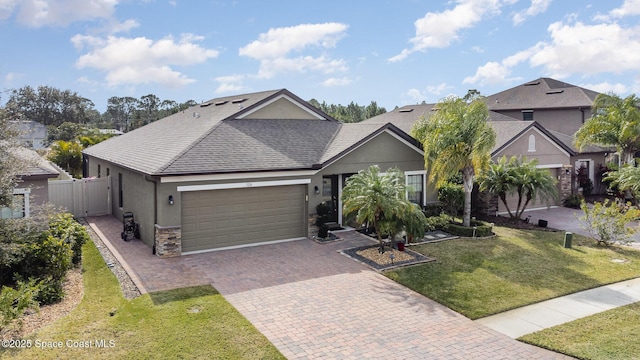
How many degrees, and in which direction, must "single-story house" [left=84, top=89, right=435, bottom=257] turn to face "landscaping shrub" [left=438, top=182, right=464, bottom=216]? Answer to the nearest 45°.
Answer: approximately 45° to its left

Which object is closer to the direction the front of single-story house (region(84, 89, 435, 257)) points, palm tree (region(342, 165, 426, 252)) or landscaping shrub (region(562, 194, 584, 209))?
the palm tree

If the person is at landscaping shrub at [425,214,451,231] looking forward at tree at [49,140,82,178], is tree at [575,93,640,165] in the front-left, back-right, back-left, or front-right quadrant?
back-right

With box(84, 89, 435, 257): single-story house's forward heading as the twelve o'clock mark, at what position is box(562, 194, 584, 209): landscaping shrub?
The landscaping shrub is roughly at 10 o'clock from the single-story house.

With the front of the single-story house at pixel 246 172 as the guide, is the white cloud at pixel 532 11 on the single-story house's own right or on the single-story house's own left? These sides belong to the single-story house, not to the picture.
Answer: on the single-story house's own left

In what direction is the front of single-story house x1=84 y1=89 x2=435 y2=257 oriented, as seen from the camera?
facing the viewer and to the right of the viewer

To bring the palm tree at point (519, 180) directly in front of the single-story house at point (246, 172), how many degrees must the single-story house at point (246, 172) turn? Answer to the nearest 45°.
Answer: approximately 45° to its left

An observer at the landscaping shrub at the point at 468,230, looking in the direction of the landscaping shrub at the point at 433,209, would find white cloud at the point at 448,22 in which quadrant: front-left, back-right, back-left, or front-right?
front-right

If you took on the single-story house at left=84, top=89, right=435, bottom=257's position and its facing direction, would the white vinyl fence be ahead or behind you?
behind

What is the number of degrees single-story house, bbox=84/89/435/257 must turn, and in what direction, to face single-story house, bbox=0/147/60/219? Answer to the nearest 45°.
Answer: approximately 135° to its right

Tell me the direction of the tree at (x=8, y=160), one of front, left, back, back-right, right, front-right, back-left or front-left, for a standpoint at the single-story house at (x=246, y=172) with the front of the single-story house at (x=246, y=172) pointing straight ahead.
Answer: right

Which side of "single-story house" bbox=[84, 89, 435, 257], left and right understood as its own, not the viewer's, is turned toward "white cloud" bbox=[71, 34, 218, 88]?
back

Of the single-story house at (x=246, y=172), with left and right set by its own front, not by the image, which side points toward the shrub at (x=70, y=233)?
right

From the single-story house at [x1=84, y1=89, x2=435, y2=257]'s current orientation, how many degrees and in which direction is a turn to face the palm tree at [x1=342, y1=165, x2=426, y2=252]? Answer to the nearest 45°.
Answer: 0° — it already faces it
